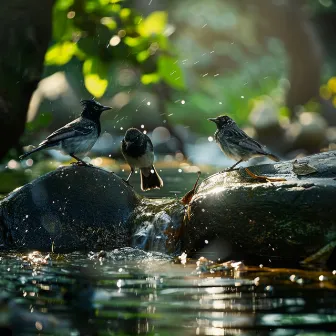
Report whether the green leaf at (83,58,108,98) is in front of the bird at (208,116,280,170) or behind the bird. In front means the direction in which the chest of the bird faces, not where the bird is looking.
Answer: in front

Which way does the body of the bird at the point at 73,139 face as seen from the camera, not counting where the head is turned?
to the viewer's right

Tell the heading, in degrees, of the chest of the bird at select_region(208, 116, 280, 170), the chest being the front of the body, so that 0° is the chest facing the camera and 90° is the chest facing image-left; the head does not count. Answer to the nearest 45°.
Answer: approximately 90°

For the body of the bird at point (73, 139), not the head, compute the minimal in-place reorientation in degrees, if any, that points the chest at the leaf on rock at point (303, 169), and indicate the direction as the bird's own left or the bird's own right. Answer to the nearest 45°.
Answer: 0° — it already faces it

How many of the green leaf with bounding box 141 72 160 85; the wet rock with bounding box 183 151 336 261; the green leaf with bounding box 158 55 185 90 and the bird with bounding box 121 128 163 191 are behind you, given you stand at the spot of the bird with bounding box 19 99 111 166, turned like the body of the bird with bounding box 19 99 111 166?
0

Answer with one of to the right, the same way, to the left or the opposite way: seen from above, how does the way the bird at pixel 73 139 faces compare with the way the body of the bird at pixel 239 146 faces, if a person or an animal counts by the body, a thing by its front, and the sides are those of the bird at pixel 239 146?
the opposite way

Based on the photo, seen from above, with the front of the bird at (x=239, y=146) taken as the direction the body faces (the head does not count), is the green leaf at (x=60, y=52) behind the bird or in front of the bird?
in front

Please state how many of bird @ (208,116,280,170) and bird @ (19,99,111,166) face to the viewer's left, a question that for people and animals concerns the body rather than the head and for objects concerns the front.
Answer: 1

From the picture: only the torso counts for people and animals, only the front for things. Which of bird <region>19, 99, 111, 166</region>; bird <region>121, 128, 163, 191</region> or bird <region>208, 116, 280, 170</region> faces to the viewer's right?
bird <region>19, 99, 111, 166</region>

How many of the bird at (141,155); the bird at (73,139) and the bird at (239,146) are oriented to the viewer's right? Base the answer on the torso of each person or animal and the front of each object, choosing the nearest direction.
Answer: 1
